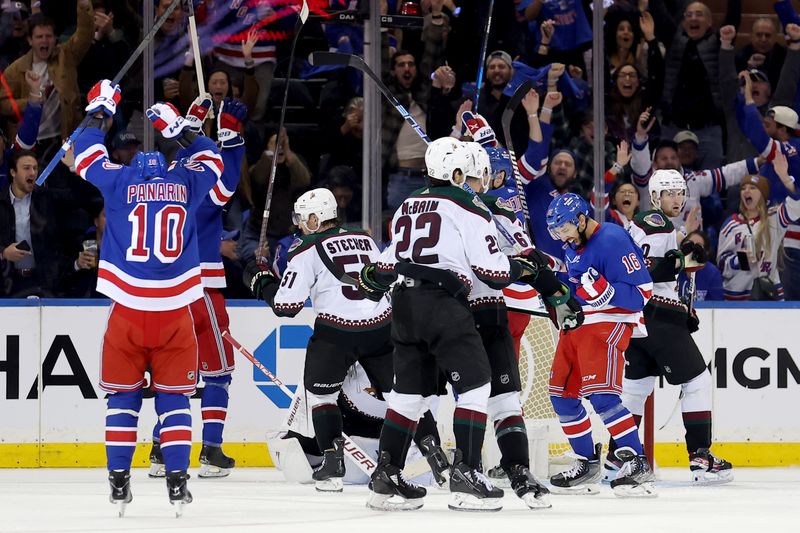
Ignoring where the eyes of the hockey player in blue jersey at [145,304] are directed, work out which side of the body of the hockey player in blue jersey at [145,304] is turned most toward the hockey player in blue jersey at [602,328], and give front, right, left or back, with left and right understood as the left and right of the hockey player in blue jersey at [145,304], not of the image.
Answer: right

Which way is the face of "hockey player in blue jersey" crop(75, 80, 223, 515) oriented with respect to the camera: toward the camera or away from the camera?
away from the camera

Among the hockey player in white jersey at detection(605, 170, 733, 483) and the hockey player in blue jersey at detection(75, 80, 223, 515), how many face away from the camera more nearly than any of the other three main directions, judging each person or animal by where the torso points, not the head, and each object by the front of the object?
1

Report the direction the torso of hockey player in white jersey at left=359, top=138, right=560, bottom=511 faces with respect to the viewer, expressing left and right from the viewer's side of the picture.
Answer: facing away from the viewer and to the right of the viewer

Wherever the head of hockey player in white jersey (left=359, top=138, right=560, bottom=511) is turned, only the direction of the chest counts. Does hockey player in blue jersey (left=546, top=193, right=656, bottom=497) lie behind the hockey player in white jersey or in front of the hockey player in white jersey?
in front

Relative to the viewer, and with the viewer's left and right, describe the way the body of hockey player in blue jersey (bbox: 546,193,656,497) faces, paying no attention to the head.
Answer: facing the viewer and to the left of the viewer

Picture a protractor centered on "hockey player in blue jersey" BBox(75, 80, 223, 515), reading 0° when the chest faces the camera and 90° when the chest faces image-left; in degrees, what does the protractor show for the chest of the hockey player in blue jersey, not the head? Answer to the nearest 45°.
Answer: approximately 180°

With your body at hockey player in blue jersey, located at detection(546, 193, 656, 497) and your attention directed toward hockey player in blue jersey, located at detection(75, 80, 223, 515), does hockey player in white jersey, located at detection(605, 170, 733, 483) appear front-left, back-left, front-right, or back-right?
back-right

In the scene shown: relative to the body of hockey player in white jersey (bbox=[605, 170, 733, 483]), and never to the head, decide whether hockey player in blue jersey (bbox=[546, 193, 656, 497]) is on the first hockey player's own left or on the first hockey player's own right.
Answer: on the first hockey player's own right

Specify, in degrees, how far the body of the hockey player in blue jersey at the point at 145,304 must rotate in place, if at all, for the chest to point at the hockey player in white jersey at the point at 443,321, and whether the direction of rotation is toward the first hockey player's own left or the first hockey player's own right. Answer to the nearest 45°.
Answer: approximately 90° to the first hockey player's own right

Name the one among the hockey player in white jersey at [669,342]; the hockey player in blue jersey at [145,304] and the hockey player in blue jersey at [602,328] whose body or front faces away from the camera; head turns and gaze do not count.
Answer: the hockey player in blue jersey at [145,304]
